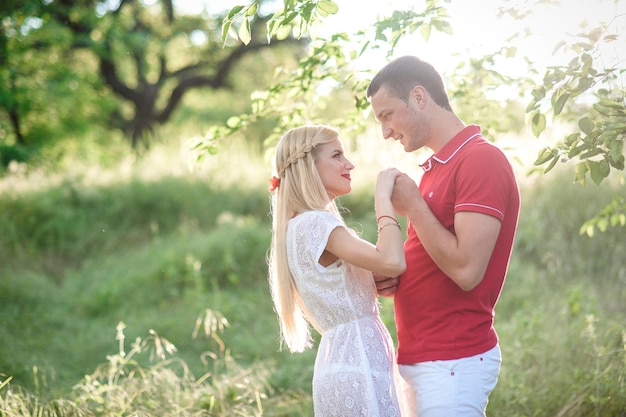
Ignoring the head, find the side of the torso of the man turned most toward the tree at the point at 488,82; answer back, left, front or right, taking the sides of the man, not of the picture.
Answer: right

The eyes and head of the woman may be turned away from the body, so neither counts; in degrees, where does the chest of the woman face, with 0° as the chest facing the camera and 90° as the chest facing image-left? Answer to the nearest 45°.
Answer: approximately 270°

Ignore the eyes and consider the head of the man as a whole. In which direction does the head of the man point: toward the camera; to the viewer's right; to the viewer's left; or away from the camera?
to the viewer's left

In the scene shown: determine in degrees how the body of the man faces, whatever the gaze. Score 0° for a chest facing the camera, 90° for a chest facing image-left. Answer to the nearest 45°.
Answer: approximately 90°

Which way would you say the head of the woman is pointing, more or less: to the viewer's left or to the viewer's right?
to the viewer's right

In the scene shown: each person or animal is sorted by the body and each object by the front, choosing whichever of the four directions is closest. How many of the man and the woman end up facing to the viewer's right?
1

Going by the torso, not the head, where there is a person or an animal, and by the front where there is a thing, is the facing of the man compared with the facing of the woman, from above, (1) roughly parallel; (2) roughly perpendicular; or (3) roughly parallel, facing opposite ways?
roughly parallel, facing opposite ways

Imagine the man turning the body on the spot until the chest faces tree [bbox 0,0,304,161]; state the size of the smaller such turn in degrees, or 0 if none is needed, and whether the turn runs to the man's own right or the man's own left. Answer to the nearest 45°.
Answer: approximately 45° to the man's own right
